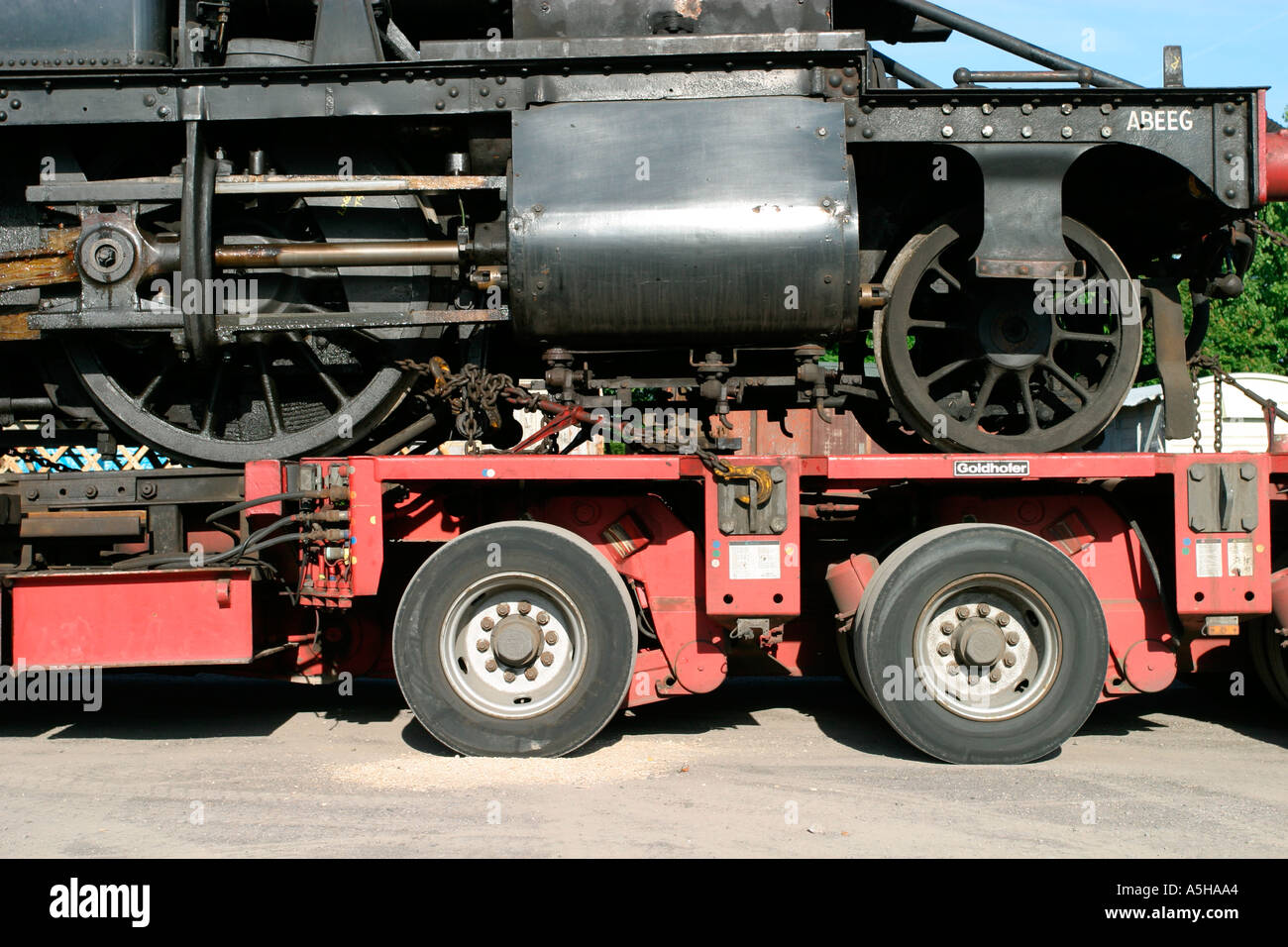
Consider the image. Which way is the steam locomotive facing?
to the viewer's right
